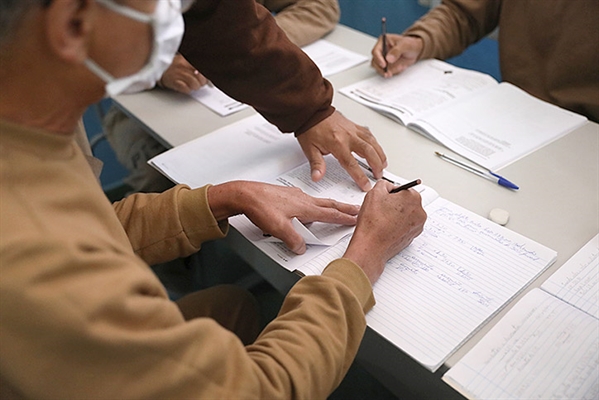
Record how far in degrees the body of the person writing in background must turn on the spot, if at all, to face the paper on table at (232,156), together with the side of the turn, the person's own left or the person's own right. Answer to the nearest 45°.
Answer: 0° — they already face it

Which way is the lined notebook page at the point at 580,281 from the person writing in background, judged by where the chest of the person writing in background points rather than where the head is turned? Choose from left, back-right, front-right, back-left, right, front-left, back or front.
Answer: front-left

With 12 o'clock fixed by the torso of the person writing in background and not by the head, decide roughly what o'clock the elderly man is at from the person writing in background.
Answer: The elderly man is roughly at 11 o'clock from the person writing in background.

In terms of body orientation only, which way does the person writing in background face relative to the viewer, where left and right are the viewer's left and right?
facing the viewer and to the left of the viewer

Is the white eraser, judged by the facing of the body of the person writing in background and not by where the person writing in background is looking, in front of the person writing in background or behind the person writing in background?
in front

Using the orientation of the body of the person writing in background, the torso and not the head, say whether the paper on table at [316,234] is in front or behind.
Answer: in front

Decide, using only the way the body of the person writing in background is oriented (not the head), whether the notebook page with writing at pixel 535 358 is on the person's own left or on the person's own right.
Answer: on the person's own left

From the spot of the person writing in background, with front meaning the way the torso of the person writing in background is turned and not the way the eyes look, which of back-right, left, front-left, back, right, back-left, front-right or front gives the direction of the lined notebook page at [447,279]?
front-left
